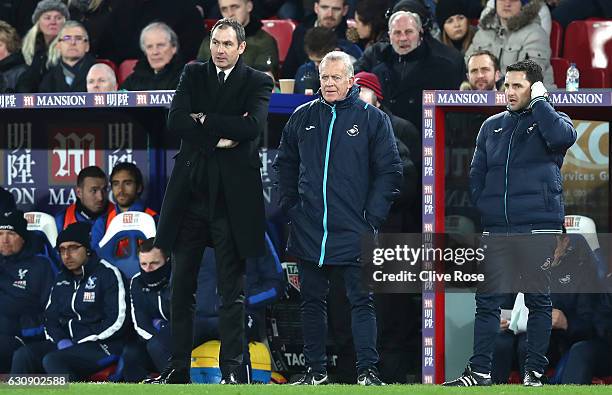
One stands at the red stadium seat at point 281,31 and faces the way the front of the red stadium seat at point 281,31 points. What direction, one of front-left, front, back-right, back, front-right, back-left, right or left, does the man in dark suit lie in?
front

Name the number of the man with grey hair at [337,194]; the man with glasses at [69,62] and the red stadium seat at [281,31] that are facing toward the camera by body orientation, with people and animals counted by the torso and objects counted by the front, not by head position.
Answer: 3

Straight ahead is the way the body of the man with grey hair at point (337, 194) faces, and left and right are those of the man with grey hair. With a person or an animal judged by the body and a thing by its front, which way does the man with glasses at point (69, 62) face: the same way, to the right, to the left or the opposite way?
the same way

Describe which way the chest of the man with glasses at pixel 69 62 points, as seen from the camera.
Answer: toward the camera

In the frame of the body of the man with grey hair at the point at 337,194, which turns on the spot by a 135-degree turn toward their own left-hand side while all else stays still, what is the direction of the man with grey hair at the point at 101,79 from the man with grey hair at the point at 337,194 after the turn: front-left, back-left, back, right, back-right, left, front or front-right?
left

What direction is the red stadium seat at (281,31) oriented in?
toward the camera

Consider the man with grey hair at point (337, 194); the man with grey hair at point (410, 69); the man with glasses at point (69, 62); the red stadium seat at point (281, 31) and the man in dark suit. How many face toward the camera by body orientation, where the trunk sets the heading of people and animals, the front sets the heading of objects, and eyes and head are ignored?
5

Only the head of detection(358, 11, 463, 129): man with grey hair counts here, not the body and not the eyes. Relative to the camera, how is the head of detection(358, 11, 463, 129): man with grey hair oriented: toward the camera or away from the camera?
toward the camera

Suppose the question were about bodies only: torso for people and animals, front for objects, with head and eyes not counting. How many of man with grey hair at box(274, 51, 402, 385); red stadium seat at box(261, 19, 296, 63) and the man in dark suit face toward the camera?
3

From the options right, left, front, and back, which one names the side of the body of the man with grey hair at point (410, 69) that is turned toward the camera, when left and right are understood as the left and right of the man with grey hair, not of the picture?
front

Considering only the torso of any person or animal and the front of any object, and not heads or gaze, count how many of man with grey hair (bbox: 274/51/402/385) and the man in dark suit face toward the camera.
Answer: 2

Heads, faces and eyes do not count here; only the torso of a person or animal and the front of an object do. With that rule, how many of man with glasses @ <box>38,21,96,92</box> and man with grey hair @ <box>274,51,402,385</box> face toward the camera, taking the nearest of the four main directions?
2
